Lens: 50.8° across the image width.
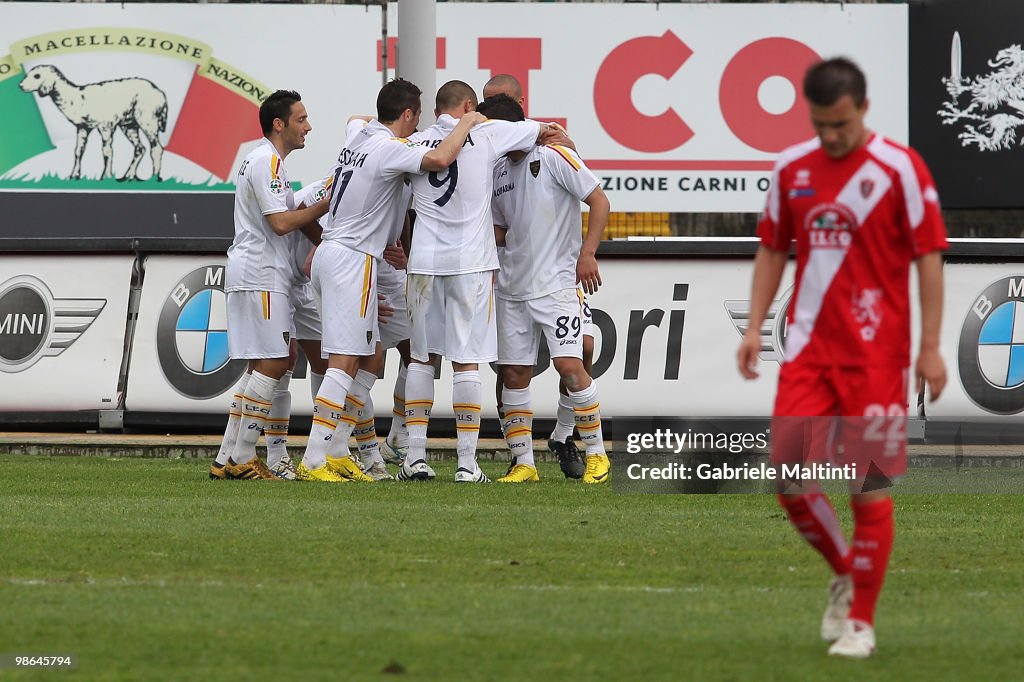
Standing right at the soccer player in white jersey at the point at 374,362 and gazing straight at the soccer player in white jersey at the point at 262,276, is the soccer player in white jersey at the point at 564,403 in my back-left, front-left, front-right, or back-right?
back-left

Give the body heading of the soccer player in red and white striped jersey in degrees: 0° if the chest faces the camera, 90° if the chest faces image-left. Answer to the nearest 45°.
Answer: approximately 0°

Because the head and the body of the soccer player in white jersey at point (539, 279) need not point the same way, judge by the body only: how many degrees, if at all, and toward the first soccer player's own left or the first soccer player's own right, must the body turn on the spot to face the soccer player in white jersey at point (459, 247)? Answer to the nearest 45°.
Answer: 0° — they already face them

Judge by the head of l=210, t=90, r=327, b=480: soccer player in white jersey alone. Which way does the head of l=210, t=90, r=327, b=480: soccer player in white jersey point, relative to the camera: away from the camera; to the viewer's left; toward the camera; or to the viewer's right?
to the viewer's right
